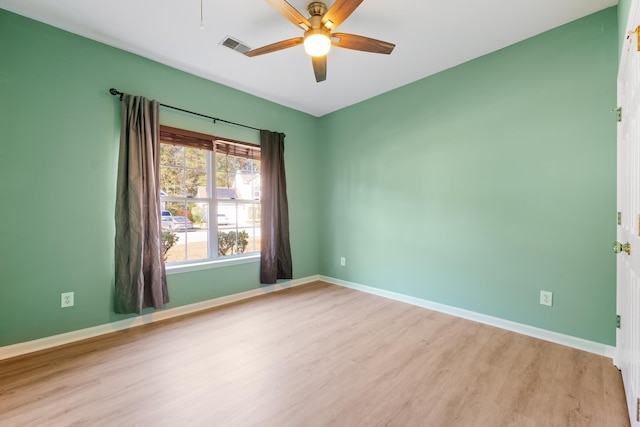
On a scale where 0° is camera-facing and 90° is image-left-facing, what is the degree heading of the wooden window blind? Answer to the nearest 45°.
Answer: approximately 315°

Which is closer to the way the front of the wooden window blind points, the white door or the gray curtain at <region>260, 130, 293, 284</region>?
the white door

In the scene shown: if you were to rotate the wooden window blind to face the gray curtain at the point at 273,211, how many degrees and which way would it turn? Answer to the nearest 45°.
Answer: approximately 45° to its left

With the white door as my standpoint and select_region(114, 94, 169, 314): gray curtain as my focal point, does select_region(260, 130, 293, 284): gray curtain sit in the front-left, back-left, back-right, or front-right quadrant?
front-right

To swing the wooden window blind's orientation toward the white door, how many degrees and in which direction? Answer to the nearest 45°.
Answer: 0° — it already faces it
